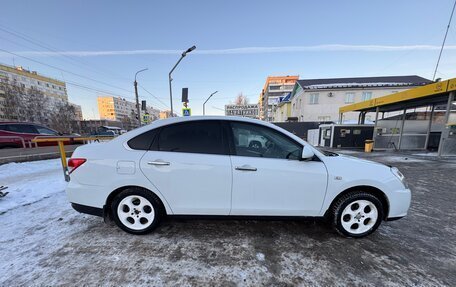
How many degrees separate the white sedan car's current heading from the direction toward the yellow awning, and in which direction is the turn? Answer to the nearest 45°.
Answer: approximately 45° to its left

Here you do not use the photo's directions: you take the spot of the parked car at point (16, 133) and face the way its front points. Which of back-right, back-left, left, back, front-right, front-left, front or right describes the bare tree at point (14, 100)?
left

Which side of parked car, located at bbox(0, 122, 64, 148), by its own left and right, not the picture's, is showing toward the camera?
right

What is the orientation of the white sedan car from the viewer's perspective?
to the viewer's right

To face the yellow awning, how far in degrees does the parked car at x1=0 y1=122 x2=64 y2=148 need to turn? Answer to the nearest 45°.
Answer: approximately 45° to its right

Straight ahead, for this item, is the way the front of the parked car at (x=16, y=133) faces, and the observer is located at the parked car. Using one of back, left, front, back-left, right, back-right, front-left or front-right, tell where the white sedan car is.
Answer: right

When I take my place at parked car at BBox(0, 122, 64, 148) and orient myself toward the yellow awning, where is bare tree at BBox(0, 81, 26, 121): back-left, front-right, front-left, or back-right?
back-left

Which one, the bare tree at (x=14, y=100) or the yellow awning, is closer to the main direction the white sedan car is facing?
the yellow awning

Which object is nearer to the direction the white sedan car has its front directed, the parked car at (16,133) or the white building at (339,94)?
the white building

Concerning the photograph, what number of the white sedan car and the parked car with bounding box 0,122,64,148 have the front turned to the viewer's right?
2
